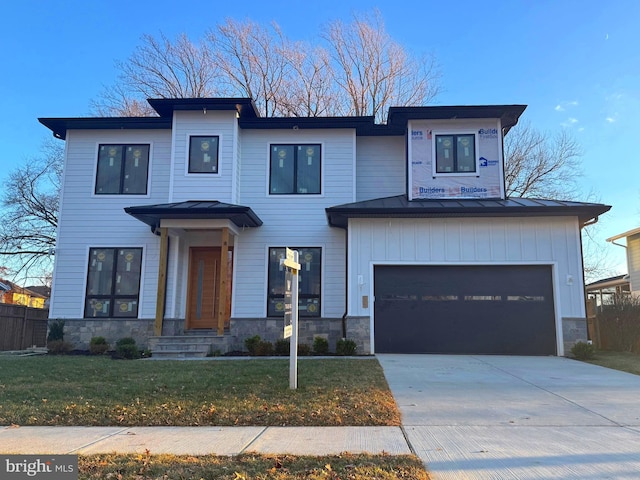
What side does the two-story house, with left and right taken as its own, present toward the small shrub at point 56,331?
right

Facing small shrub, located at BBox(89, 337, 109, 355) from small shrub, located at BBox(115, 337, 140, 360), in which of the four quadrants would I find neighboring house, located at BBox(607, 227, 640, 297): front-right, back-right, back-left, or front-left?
back-right

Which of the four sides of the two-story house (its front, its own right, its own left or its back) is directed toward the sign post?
front

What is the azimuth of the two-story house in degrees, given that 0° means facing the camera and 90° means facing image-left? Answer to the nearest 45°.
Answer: approximately 0°

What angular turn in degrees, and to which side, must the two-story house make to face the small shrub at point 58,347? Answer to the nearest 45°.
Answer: approximately 90° to its right

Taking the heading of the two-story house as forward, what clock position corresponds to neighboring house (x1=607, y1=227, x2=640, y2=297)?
The neighboring house is roughly at 8 o'clock from the two-story house.

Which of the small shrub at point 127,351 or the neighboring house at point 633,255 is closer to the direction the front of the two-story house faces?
the small shrub

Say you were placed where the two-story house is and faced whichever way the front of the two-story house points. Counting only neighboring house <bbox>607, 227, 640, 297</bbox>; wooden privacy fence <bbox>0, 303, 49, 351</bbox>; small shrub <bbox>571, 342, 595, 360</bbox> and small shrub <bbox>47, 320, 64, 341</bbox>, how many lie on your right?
2

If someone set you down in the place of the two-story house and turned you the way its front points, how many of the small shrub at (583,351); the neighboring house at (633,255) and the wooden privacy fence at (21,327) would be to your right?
1
